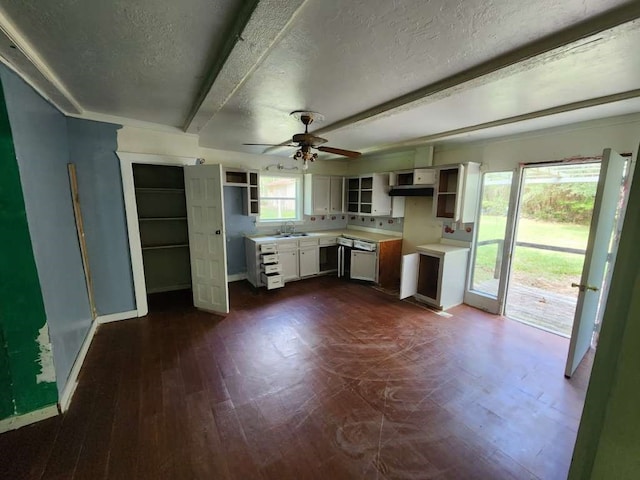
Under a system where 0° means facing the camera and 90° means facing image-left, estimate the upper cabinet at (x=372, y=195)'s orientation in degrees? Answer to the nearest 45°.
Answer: approximately 45°

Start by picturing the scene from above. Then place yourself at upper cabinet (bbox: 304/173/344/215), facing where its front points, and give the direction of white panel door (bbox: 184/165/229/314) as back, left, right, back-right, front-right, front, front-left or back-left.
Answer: right

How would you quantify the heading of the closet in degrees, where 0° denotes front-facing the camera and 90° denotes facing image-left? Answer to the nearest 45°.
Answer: approximately 315°

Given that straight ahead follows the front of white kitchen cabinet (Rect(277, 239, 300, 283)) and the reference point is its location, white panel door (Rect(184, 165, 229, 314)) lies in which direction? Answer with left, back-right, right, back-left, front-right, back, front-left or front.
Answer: right

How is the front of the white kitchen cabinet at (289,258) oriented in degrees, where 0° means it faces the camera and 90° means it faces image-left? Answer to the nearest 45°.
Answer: approximately 315°

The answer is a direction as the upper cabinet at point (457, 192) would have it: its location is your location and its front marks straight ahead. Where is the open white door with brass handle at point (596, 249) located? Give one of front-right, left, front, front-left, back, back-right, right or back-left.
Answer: left

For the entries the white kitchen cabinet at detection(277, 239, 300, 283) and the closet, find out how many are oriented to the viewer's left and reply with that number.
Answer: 0
